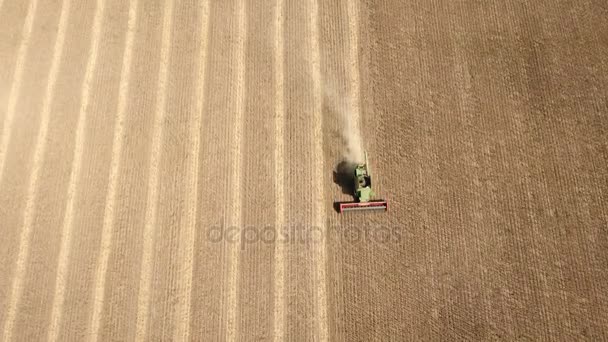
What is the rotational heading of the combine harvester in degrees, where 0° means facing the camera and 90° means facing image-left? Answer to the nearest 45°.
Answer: approximately 0°
